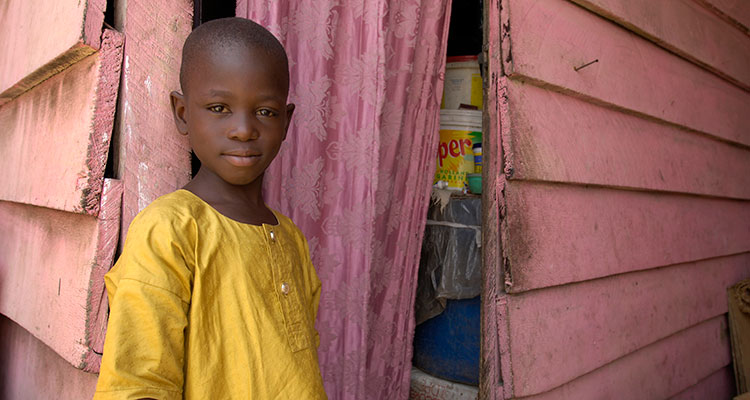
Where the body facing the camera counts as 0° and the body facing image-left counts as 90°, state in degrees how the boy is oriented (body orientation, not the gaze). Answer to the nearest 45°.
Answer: approximately 315°

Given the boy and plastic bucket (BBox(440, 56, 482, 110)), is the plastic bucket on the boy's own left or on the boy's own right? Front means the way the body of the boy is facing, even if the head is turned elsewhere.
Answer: on the boy's own left

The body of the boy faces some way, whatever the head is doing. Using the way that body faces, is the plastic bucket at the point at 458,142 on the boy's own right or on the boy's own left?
on the boy's own left

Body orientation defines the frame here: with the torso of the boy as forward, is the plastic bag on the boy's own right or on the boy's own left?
on the boy's own left

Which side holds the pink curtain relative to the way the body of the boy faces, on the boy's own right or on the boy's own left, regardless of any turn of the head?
on the boy's own left
